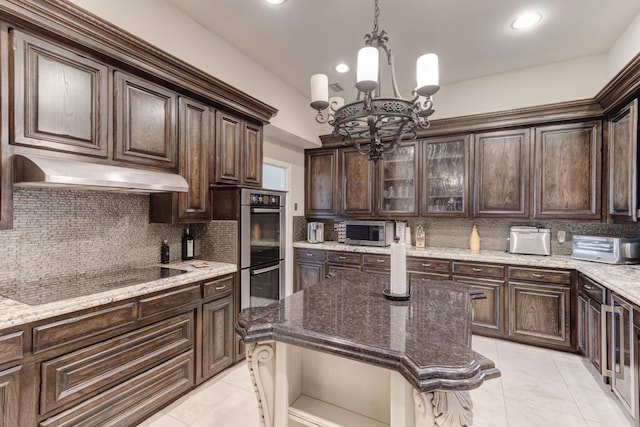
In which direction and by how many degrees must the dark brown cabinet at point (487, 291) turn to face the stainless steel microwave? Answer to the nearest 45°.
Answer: approximately 90° to its right

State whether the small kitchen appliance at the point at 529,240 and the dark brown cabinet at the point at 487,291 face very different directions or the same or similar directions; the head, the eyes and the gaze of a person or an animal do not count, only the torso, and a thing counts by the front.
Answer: same or similar directions

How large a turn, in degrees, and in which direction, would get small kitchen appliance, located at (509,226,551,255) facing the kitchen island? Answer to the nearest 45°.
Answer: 0° — it already faces it

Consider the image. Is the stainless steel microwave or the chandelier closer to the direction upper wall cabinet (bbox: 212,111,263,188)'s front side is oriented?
the chandelier

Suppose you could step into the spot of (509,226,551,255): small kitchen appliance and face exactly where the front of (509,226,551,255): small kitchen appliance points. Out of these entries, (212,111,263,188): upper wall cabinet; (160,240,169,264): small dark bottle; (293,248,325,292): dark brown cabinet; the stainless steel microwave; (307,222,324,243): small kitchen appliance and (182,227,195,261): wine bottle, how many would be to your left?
0

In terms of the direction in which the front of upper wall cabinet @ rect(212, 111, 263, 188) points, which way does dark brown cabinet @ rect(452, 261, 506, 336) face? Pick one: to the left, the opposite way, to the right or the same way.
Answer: to the right

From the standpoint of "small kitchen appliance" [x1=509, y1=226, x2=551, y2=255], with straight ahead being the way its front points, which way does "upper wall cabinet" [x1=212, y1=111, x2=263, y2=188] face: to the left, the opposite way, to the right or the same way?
to the left

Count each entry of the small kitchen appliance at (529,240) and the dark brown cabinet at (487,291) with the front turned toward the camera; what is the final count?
2

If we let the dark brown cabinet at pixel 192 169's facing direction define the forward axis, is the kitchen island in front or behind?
in front

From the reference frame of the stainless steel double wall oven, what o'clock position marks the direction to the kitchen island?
The kitchen island is roughly at 1 o'clock from the stainless steel double wall oven.

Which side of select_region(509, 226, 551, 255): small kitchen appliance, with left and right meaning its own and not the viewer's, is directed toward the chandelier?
front

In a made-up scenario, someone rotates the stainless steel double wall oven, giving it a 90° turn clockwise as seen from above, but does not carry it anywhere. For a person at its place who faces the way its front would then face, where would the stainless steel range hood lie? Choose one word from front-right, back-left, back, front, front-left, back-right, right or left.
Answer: front

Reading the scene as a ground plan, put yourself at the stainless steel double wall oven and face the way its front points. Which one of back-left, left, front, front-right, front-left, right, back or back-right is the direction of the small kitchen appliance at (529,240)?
front-left

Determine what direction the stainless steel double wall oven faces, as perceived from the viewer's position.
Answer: facing the viewer and to the right of the viewer

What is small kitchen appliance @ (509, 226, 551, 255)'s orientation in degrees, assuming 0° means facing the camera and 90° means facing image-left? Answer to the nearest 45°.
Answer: approximately 0°

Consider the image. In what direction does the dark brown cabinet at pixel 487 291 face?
toward the camera
